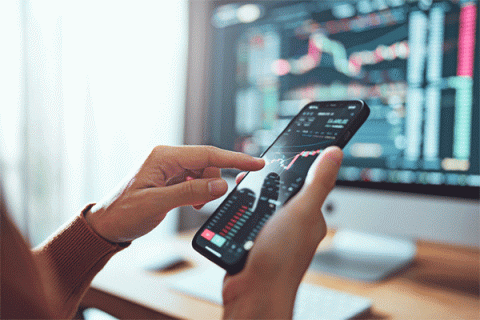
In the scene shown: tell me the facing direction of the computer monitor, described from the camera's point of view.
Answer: facing the viewer and to the left of the viewer
